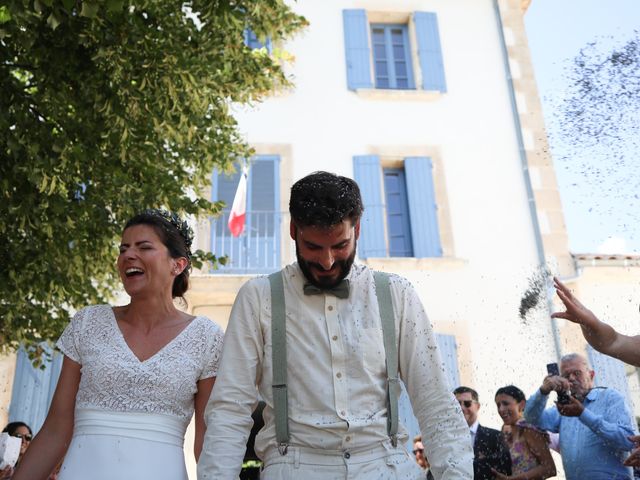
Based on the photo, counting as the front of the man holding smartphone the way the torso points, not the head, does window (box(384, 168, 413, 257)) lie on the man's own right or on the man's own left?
on the man's own right

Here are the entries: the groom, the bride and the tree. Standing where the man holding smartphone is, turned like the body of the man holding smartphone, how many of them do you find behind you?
0

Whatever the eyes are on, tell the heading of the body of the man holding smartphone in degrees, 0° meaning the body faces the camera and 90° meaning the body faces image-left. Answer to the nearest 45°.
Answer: approximately 45°

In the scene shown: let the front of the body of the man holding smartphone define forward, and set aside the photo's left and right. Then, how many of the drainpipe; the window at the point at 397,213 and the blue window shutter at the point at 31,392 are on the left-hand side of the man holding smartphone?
0

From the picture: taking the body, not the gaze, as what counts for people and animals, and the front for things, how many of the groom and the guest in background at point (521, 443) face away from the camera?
0

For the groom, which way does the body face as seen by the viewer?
toward the camera

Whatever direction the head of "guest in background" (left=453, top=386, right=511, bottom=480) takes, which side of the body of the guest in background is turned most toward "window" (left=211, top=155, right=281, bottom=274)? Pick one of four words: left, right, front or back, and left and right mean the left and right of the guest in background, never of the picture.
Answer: right

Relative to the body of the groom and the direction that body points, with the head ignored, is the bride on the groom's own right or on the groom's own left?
on the groom's own right

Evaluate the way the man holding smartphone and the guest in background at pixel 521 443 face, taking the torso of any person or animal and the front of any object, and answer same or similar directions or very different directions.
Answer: same or similar directions

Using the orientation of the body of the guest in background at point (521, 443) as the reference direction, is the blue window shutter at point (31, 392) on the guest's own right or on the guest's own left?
on the guest's own right

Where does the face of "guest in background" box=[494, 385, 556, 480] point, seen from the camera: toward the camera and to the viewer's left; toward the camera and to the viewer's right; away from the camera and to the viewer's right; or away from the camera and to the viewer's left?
toward the camera and to the viewer's left

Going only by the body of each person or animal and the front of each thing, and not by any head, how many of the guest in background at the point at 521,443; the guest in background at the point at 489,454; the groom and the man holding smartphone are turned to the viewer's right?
0

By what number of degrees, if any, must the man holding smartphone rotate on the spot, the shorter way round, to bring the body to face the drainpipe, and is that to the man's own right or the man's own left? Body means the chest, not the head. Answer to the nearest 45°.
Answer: approximately 135° to the man's own right

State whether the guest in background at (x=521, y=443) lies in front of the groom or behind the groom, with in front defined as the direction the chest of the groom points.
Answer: behind

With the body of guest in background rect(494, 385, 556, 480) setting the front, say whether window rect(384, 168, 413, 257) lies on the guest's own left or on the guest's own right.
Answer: on the guest's own right
